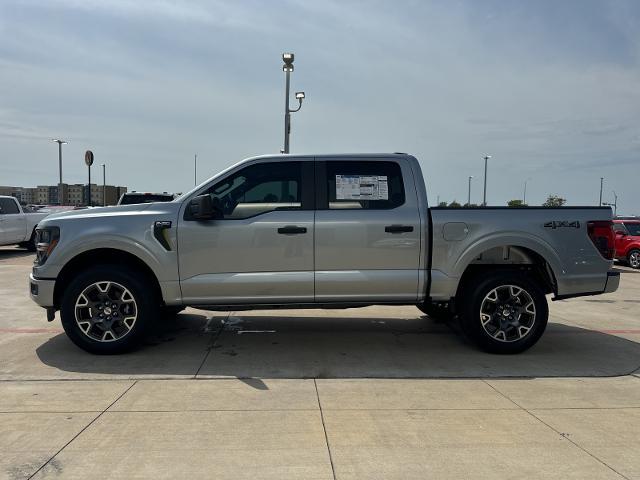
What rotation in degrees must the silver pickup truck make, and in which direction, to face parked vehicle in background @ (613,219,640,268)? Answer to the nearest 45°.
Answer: approximately 135° to its right

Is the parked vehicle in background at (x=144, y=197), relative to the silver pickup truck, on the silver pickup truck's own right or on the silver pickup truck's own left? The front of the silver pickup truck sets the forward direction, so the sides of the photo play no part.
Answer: on the silver pickup truck's own right

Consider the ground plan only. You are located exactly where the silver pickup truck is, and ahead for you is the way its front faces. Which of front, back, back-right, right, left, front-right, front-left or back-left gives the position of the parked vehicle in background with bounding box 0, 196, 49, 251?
front-right

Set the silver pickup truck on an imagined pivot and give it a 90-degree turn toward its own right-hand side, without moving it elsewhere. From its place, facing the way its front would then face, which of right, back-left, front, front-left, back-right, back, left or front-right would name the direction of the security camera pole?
front

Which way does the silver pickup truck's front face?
to the viewer's left
